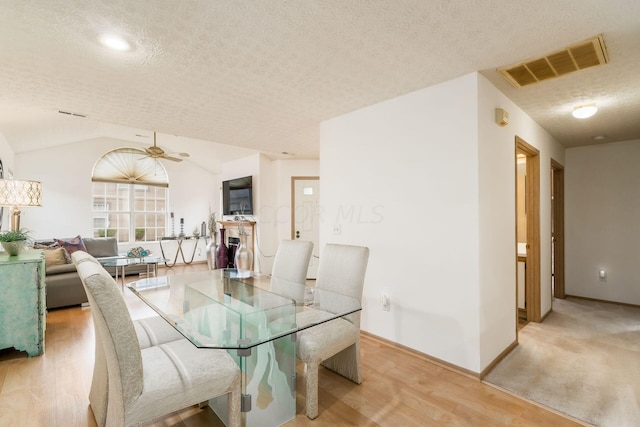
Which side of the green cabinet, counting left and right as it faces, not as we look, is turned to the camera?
right

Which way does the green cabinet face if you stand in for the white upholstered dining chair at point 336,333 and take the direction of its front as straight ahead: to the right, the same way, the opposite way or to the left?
the opposite way

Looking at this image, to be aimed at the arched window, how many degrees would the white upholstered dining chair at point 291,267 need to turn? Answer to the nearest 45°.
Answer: approximately 90° to its right

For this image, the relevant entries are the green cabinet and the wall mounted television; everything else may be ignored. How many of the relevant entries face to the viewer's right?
1

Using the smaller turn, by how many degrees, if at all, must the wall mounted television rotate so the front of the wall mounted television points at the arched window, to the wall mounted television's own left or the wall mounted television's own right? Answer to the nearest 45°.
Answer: approximately 90° to the wall mounted television's own right

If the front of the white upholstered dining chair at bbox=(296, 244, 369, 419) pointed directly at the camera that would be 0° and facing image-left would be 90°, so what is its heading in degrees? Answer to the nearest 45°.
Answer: approximately 45°

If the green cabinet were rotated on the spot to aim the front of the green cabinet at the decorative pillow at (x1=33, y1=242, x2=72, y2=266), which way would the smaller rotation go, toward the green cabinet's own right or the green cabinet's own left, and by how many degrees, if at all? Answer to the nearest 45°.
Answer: approximately 90° to the green cabinet's own left

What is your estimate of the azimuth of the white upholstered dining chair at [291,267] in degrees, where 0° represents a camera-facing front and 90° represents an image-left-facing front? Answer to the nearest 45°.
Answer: approximately 45°
